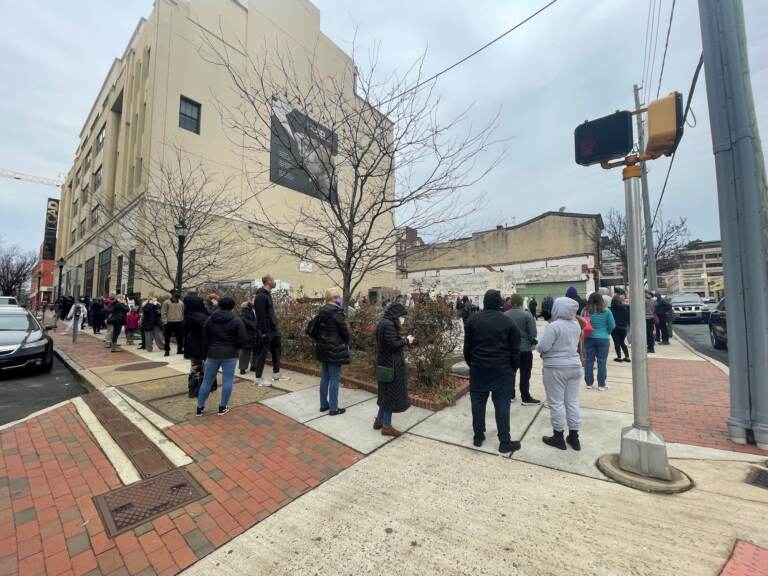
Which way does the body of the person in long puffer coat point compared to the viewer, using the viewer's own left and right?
facing to the right of the viewer

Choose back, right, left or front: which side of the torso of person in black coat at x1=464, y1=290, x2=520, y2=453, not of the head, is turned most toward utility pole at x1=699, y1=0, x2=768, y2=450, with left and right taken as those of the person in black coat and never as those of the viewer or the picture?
right

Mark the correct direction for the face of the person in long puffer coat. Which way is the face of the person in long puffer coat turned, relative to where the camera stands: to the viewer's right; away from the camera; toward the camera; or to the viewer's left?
to the viewer's right

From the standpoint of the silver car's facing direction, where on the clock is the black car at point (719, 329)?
The black car is roughly at 12 o'clock from the silver car.

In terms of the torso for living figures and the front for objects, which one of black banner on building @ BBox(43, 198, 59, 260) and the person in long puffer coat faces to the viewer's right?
the person in long puffer coat

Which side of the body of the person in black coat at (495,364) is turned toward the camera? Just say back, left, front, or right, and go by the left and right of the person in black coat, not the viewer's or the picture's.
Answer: back

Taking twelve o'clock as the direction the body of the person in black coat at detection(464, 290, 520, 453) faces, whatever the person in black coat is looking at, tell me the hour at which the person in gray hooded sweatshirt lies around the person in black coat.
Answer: The person in gray hooded sweatshirt is roughly at 2 o'clock from the person in black coat.

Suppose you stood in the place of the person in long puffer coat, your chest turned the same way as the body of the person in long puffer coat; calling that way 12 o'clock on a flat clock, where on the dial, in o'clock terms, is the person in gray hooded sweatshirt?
The person in gray hooded sweatshirt is roughly at 12 o'clock from the person in long puffer coat.
